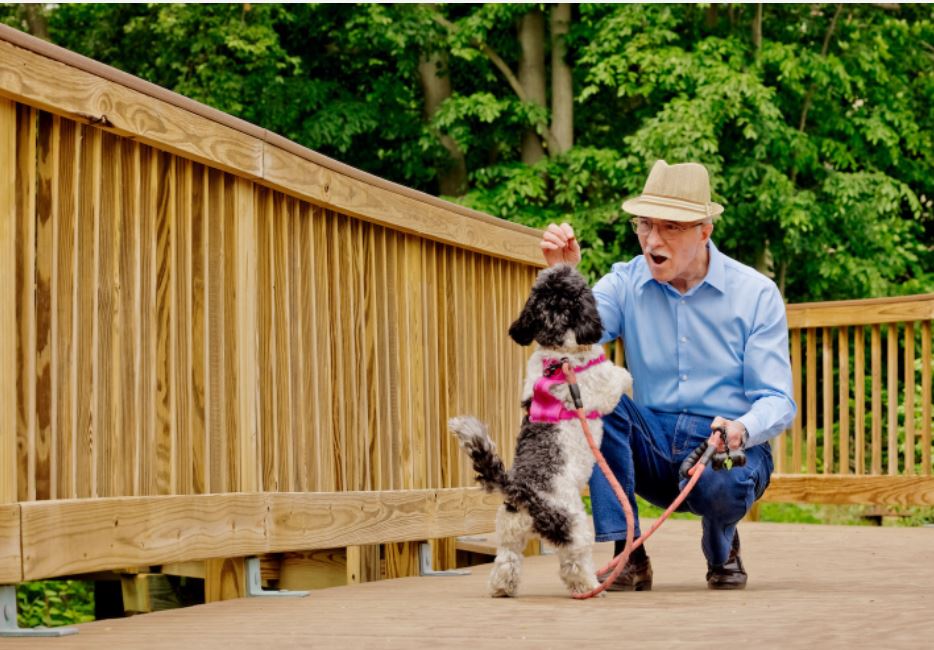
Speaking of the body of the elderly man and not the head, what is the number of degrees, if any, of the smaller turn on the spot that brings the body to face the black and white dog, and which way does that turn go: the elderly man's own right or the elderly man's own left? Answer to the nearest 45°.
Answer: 0° — they already face it

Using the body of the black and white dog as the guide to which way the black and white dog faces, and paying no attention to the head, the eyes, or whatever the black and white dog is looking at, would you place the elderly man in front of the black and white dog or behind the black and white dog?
in front

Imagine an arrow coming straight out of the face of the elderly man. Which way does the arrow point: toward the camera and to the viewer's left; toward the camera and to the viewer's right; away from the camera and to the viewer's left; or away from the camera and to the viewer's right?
toward the camera and to the viewer's left

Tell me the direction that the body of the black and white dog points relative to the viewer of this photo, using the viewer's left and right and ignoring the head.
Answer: facing away from the viewer and to the right of the viewer

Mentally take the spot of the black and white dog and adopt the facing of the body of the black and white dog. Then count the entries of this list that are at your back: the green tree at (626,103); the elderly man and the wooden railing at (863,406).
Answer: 0

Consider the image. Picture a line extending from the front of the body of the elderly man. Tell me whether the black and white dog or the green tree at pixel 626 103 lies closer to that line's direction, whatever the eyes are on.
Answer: the black and white dog

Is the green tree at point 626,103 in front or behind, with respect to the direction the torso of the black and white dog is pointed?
in front

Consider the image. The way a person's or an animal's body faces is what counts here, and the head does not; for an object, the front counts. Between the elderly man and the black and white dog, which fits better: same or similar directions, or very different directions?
very different directions
